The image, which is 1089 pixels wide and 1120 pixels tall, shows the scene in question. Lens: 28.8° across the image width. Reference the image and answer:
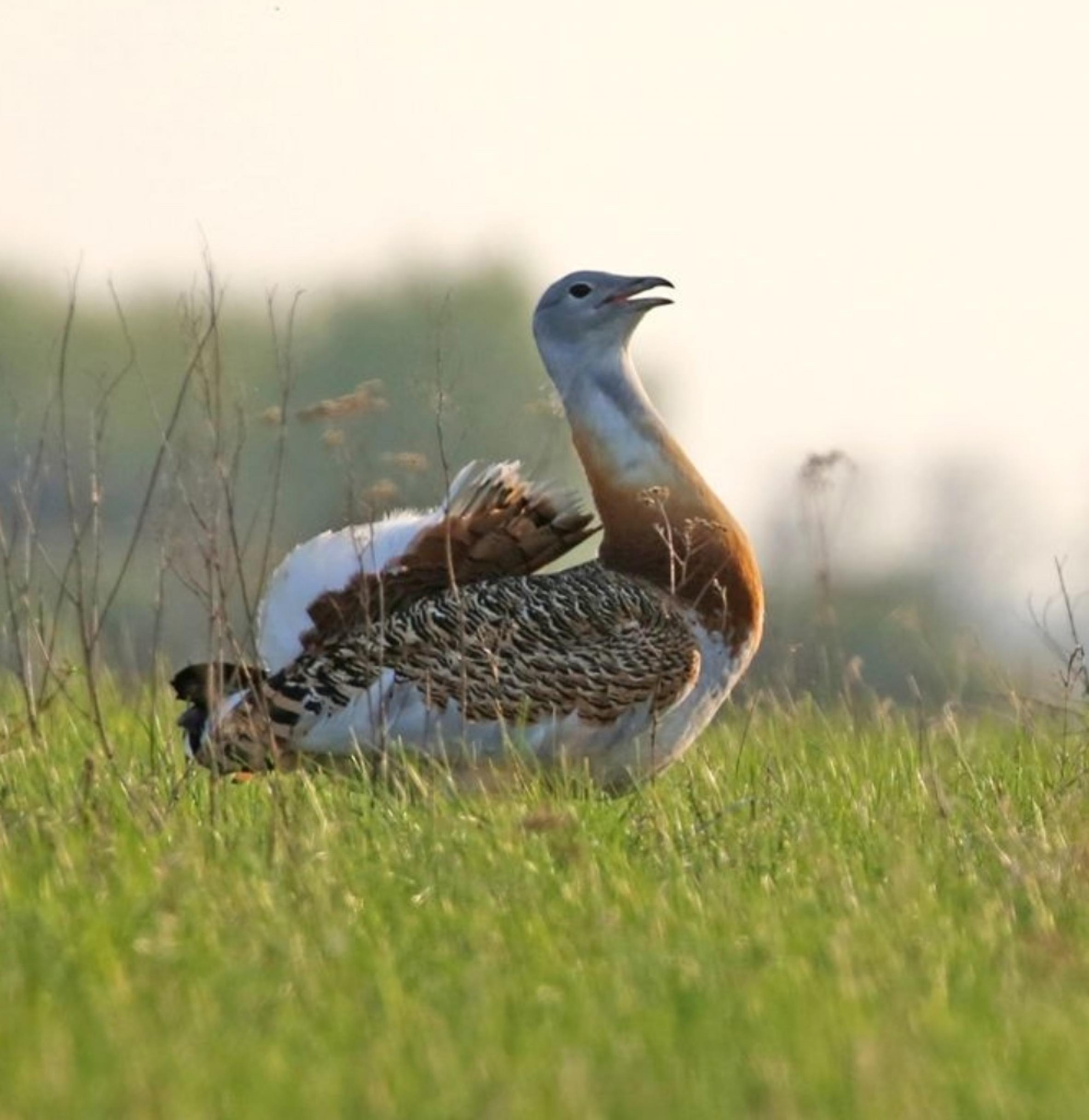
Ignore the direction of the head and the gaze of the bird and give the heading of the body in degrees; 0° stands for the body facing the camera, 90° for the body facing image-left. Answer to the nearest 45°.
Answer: approximately 270°
